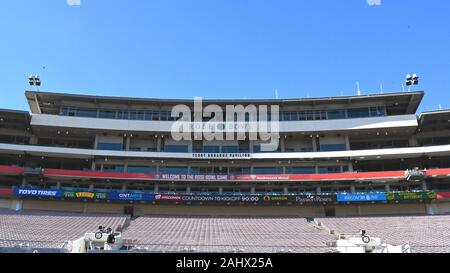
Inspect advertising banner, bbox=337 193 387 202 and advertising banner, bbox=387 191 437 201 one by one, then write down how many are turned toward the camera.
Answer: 2

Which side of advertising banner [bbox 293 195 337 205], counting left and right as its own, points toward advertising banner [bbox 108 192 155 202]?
right

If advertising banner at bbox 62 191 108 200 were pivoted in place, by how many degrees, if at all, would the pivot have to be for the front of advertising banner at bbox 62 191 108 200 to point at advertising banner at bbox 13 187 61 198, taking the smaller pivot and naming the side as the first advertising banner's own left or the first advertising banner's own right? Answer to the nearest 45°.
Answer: approximately 90° to the first advertising banner's own right

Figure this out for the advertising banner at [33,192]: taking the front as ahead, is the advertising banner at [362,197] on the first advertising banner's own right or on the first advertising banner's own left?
on the first advertising banner's own left

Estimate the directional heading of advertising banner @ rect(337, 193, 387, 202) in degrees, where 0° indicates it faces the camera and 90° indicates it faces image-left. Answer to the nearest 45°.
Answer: approximately 0°

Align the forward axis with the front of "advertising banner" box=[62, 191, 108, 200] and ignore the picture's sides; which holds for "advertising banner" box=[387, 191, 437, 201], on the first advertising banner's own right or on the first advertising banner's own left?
on the first advertising banner's own left

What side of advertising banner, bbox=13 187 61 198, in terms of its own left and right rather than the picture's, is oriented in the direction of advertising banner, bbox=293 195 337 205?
left

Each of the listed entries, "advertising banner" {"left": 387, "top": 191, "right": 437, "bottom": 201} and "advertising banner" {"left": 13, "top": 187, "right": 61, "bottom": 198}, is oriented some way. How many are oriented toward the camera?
2

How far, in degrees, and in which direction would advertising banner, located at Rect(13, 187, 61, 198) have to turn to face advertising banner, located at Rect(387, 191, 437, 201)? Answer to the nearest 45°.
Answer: approximately 45° to its left

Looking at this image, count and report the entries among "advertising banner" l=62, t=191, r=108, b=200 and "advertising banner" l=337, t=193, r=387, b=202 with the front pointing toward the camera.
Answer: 2

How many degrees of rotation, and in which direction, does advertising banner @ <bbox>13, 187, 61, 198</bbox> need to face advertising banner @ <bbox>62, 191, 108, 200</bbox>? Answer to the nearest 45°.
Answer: approximately 90° to its left
